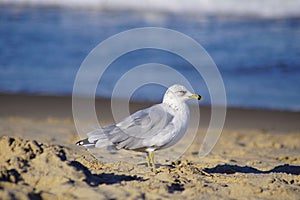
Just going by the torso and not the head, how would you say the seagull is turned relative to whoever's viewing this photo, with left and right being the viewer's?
facing to the right of the viewer
